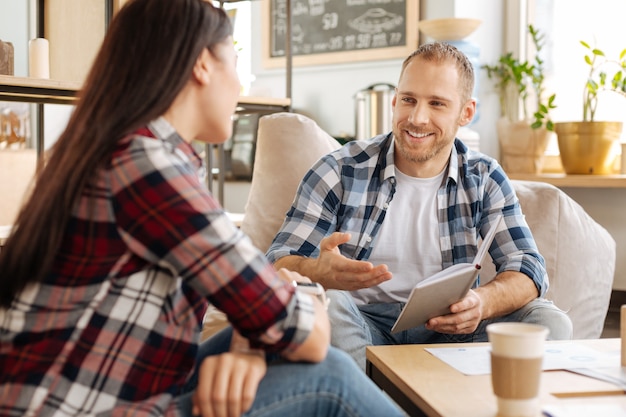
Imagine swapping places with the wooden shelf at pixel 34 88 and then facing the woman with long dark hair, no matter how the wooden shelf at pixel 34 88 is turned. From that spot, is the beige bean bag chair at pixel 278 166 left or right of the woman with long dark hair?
left

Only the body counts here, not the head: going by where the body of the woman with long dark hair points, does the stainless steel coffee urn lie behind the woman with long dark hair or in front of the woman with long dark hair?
in front

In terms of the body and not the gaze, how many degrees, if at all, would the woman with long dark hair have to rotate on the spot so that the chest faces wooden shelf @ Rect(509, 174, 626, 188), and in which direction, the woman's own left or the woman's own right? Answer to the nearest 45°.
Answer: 0° — they already face it

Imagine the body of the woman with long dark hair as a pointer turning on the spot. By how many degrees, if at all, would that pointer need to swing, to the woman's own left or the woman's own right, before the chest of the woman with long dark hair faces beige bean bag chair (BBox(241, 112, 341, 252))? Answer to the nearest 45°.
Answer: approximately 45° to the woman's own left

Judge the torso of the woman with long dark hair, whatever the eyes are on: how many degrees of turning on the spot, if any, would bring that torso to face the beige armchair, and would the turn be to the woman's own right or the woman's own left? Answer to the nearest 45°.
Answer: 0° — they already face it

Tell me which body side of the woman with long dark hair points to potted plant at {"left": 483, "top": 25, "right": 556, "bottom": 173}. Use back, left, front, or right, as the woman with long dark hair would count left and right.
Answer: front

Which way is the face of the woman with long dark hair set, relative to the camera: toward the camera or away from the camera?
away from the camera

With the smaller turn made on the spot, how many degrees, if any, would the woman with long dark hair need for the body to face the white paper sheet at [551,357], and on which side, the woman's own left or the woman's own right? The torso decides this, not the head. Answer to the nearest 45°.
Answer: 0° — they already face it

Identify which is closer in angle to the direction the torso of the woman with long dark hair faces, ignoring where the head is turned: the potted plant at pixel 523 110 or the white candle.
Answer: the potted plant

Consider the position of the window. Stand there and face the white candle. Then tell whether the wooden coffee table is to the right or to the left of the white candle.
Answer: left

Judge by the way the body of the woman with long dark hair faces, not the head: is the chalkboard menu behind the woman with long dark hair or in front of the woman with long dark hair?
in front

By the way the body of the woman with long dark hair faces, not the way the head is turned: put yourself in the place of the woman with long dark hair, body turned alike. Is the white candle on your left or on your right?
on your left

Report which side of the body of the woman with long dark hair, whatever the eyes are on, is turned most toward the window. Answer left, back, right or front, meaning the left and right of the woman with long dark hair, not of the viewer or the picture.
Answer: front

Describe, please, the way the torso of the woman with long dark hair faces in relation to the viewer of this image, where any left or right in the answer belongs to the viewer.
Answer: facing away from the viewer and to the right of the viewer
